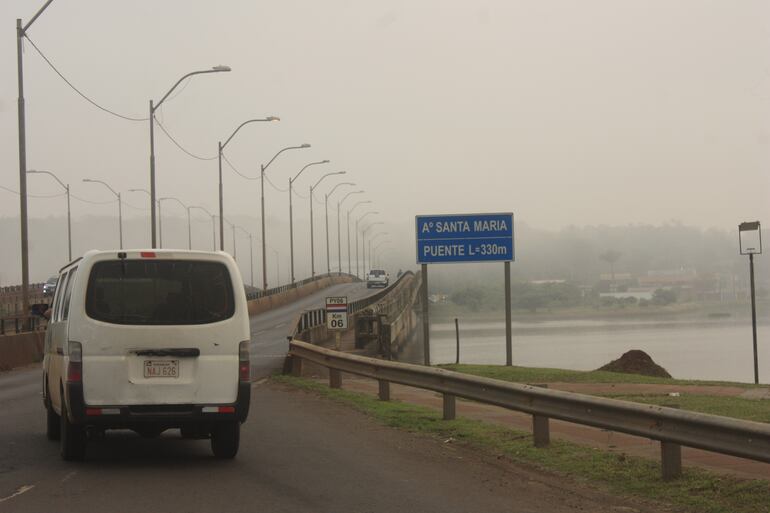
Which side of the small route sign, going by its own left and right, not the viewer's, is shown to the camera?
front

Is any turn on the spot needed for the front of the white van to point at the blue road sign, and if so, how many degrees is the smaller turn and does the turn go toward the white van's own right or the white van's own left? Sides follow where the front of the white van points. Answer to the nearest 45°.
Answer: approximately 45° to the white van's own right

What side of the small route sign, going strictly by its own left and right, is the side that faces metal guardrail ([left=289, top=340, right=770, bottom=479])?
front

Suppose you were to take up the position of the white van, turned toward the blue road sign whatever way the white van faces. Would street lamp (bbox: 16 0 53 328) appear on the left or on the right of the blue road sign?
left

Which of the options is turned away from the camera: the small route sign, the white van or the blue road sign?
the white van

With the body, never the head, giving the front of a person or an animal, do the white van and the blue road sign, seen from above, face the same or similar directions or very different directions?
very different directions

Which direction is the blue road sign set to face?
toward the camera

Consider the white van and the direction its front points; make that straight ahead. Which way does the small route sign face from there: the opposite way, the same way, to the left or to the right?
the opposite way

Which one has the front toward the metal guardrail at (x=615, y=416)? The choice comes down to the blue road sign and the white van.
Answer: the blue road sign

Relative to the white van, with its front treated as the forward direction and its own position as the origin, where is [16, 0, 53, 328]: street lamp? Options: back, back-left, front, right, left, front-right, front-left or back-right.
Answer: front

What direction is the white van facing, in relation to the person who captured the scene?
facing away from the viewer

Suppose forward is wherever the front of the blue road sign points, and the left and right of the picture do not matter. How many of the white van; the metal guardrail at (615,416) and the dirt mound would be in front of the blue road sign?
2

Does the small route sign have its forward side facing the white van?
yes

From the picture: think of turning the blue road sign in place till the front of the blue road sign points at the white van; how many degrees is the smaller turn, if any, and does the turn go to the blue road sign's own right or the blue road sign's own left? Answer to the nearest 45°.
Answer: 0° — it already faces it
